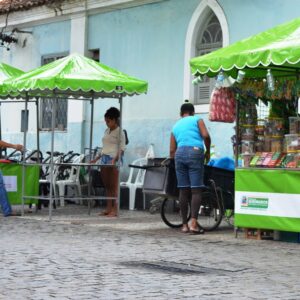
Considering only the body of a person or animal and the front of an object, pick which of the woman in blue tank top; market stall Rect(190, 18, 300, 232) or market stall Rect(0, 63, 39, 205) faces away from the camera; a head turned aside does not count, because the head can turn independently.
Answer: the woman in blue tank top

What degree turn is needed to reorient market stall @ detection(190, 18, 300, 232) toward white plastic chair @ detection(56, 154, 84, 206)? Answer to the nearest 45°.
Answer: approximately 135° to its right

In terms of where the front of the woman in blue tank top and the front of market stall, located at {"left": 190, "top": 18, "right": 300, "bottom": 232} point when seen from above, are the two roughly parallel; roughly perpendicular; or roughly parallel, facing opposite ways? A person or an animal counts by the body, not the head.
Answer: roughly parallel, facing opposite ways

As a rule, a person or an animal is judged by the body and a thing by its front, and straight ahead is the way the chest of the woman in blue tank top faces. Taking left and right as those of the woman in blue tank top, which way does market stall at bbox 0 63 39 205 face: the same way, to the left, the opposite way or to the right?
the opposite way

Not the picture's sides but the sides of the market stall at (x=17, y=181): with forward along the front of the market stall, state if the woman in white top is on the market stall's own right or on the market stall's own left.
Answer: on the market stall's own left

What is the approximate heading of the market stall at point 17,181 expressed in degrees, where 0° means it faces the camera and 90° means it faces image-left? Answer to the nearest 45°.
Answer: approximately 0°

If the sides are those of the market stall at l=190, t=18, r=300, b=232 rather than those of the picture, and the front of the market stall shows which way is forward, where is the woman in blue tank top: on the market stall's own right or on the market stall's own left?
on the market stall's own right

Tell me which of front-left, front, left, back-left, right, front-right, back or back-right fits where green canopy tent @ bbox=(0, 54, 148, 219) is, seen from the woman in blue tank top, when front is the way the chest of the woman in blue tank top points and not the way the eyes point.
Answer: front-left

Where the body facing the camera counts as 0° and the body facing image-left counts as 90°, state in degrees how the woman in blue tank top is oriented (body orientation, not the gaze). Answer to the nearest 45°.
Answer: approximately 180°

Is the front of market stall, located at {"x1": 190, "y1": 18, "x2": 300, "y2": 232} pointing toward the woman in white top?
no

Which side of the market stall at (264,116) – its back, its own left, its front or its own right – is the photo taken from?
front

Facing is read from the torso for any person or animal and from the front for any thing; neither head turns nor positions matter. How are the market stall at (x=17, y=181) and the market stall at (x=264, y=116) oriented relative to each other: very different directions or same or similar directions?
same or similar directions
